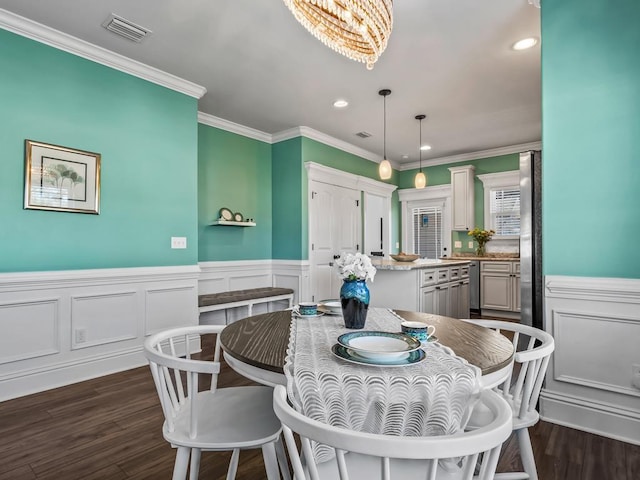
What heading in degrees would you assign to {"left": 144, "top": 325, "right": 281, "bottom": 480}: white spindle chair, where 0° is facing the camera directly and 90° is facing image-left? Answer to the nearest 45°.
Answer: approximately 270°

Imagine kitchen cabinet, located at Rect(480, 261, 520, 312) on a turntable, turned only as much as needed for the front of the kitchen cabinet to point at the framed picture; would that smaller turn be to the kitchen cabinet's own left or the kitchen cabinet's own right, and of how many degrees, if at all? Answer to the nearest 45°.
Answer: approximately 45° to the kitchen cabinet's own right

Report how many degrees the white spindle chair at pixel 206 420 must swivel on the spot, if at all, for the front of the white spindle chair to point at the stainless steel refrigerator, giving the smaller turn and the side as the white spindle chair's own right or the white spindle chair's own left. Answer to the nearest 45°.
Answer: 0° — it already faces it

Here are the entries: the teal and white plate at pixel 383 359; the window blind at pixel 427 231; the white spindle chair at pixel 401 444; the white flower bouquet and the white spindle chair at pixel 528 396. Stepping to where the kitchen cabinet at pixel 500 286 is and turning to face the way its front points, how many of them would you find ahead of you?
4

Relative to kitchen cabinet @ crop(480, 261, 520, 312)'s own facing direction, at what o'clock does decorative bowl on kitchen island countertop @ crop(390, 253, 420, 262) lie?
The decorative bowl on kitchen island countertop is roughly at 1 o'clock from the kitchen cabinet.

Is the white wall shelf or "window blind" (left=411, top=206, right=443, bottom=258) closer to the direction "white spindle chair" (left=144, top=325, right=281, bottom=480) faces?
the window blind

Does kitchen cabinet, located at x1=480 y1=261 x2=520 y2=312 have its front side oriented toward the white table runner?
yes

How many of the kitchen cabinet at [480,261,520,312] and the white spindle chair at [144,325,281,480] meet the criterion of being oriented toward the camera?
1

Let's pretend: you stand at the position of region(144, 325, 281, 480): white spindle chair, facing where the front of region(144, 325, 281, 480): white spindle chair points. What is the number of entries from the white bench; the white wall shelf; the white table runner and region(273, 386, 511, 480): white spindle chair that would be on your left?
2

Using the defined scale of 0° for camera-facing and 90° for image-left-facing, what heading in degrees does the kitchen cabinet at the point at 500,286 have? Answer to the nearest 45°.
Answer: approximately 0°

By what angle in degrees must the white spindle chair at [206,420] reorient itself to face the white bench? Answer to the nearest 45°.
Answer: approximately 90° to its left
